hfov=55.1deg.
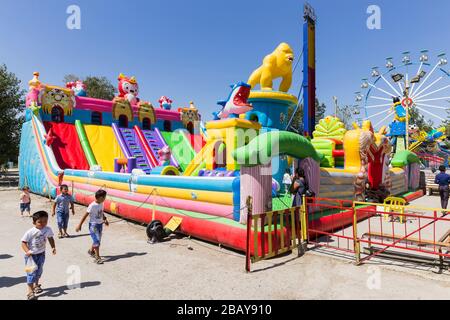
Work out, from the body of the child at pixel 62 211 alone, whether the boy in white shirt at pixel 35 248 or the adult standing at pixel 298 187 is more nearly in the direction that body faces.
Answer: the boy in white shirt

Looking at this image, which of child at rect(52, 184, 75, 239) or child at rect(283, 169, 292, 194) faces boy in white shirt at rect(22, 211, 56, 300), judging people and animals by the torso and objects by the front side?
child at rect(52, 184, 75, 239)

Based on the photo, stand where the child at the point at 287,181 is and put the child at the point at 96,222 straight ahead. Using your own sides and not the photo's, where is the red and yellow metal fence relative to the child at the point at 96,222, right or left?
left

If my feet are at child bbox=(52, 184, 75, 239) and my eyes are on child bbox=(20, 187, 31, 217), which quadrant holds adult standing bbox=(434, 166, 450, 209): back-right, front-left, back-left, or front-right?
back-right
